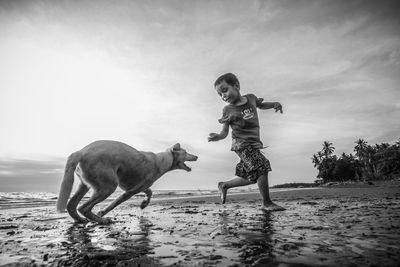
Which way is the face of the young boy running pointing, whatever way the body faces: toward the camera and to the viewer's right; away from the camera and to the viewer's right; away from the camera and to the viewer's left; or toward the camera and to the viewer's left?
toward the camera and to the viewer's left

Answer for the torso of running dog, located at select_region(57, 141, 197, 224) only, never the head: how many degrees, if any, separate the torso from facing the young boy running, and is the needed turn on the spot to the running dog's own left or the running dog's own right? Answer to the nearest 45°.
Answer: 0° — it already faces them

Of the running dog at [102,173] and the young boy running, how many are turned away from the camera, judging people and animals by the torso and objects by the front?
0

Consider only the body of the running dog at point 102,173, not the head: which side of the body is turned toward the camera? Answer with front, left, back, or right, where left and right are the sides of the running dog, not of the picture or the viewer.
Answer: right
